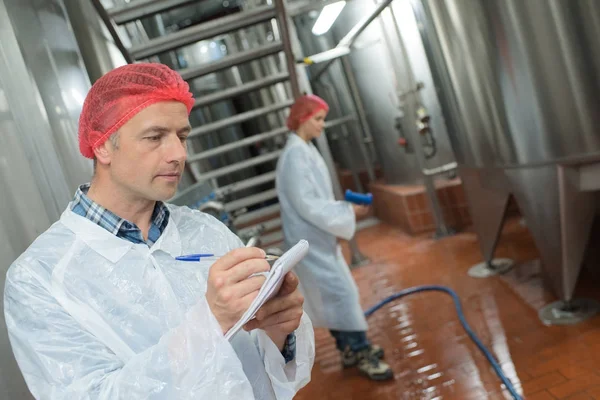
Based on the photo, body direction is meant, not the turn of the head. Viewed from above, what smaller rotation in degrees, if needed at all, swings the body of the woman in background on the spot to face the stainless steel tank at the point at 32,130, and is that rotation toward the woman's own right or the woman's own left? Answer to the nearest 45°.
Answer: approximately 135° to the woman's own right

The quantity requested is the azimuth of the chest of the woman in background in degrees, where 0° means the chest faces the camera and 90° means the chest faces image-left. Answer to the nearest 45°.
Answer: approximately 270°

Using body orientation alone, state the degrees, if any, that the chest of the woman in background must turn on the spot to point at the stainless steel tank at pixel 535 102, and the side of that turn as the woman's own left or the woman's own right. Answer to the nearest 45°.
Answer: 0° — they already face it

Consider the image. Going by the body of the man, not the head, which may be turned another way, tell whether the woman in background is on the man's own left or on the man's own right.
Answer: on the man's own left

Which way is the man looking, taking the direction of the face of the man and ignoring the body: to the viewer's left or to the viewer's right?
to the viewer's right

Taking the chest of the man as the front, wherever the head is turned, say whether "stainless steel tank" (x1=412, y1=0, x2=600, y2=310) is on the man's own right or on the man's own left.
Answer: on the man's own left

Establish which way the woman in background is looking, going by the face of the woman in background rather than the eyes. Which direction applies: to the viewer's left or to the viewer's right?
to the viewer's right

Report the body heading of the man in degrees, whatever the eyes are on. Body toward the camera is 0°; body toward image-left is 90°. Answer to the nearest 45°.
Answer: approximately 315°
